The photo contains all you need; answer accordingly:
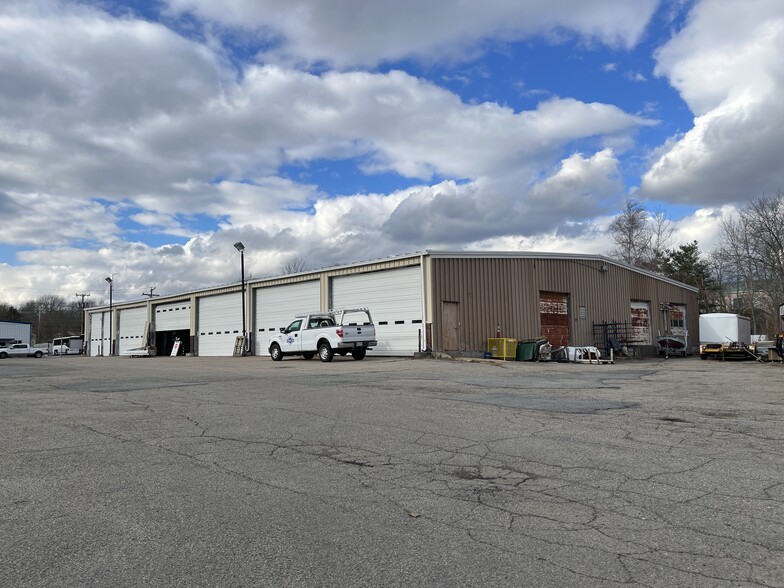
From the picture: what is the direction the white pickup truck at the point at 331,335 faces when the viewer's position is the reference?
facing away from the viewer and to the left of the viewer

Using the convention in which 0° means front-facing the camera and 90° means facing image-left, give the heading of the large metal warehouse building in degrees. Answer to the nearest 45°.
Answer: approximately 45°

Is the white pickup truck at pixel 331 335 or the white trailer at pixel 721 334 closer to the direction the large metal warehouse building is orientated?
the white pickup truck

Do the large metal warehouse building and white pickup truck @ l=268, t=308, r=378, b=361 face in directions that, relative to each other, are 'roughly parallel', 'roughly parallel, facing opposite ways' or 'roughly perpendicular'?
roughly perpendicular

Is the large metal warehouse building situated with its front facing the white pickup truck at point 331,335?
yes

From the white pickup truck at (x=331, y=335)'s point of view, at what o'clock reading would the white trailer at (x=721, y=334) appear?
The white trailer is roughly at 4 o'clock from the white pickup truck.

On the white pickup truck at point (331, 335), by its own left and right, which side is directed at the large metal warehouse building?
right
